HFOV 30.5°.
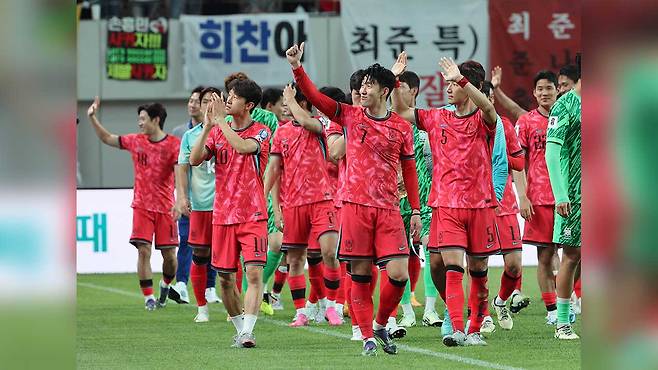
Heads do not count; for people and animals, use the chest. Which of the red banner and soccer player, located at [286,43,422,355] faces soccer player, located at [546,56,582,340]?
the red banner

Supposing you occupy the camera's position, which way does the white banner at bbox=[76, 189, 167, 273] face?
facing the viewer

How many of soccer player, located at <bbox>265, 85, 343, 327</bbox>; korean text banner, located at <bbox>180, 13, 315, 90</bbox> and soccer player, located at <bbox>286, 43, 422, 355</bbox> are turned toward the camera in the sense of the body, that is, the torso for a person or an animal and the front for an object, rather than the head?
3

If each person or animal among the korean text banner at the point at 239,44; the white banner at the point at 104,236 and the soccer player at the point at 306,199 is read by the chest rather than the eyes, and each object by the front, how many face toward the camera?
3

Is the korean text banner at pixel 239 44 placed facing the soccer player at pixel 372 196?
yes

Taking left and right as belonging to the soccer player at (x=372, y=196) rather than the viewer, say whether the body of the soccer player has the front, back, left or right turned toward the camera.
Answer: front

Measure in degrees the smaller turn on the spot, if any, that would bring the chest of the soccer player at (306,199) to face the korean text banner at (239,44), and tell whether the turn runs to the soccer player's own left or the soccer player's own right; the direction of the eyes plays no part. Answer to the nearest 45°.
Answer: approximately 180°

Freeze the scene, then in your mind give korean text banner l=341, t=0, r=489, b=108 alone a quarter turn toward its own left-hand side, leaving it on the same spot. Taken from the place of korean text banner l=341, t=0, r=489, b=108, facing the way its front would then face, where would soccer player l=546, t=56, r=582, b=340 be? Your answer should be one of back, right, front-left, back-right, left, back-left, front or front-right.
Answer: right

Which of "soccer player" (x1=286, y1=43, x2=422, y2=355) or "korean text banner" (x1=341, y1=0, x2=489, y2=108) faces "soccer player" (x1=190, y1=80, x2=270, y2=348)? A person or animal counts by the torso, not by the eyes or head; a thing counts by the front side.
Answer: the korean text banner

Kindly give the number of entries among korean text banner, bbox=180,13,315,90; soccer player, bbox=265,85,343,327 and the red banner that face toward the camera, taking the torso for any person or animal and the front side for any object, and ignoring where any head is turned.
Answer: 3

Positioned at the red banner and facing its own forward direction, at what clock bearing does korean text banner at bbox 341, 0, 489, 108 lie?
The korean text banner is roughly at 3 o'clock from the red banner.

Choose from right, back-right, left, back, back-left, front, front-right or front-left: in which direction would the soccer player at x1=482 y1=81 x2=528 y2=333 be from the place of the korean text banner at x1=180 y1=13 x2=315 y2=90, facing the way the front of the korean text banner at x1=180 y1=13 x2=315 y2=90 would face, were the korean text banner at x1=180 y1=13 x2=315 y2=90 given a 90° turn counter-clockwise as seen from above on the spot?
right

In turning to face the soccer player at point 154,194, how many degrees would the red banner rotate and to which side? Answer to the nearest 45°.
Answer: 0° — it already faces them

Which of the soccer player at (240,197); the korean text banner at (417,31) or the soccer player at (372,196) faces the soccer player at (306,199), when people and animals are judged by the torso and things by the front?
the korean text banner

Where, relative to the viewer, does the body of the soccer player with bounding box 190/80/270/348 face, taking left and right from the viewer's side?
facing the viewer and to the left of the viewer

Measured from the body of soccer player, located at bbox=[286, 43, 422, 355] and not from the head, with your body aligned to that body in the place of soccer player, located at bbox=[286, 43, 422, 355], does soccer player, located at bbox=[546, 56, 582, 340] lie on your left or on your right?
on your left

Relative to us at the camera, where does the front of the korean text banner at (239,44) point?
facing the viewer

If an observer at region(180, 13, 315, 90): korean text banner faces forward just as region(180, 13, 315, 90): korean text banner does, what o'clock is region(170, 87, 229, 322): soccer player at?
The soccer player is roughly at 12 o'clock from the korean text banner.

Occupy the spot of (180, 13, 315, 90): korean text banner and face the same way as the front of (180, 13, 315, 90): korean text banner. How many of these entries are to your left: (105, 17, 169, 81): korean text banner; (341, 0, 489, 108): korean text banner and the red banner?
2
